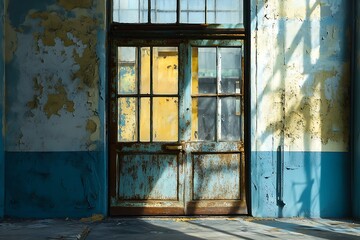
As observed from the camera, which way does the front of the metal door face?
facing the viewer
